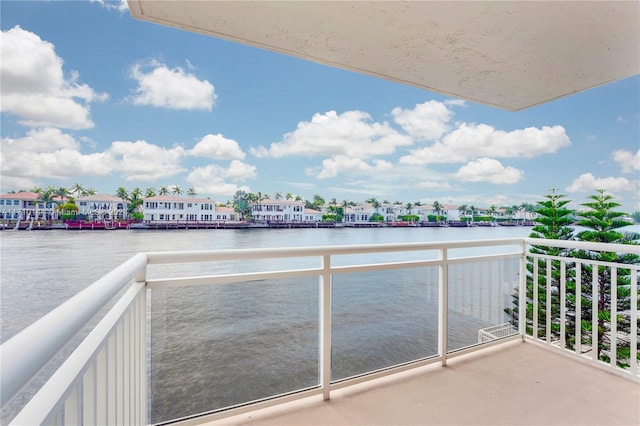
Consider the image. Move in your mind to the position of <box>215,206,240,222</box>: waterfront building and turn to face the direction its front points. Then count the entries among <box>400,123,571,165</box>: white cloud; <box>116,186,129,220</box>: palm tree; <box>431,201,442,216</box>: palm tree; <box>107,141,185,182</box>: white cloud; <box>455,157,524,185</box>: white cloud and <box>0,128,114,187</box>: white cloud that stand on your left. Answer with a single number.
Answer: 3

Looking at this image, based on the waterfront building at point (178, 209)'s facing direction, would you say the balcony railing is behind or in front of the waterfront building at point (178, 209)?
in front

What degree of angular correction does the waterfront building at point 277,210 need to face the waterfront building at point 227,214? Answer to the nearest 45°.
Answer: approximately 45° to its right

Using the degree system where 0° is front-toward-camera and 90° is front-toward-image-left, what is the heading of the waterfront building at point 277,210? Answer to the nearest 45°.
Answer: approximately 0°

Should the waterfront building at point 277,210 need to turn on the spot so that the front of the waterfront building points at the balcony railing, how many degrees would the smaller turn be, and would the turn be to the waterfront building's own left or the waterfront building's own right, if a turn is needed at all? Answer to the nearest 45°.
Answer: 0° — it already faces it

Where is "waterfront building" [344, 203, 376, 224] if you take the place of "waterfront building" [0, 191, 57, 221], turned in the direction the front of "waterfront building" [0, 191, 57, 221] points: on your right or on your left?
on your left

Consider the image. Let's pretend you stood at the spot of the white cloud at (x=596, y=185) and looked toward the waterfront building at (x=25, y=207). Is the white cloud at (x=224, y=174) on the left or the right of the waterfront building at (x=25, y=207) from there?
right
